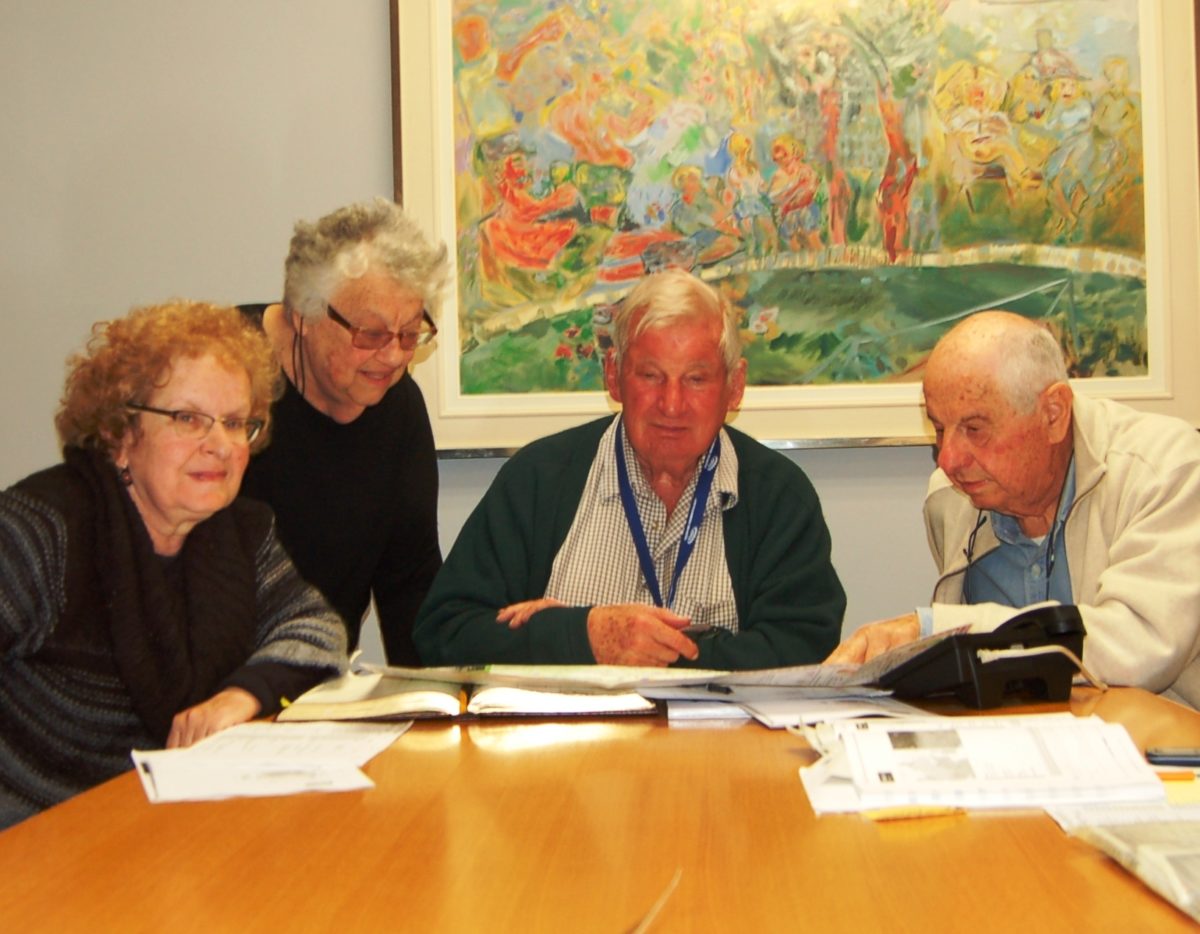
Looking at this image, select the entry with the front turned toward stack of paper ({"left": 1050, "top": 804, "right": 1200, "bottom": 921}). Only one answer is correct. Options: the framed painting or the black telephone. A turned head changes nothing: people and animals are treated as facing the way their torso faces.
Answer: the framed painting

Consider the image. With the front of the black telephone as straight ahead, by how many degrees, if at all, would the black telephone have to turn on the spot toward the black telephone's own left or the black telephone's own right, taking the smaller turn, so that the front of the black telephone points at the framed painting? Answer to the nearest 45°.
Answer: approximately 45° to the black telephone's own right

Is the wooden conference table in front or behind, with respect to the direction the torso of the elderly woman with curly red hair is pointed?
in front

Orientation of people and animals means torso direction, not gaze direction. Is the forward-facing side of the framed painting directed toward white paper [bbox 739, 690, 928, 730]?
yes

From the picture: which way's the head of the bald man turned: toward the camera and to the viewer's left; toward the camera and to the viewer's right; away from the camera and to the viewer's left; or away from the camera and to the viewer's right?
toward the camera and to the viewer's left

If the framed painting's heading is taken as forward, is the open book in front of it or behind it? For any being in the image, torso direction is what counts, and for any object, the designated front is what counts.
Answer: in front
